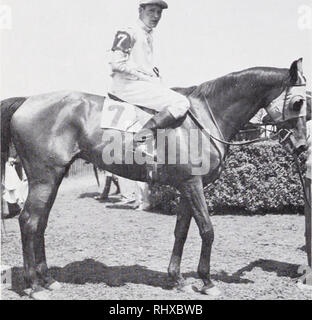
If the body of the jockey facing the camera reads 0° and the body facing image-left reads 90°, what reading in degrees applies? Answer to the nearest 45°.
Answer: approximately 270°

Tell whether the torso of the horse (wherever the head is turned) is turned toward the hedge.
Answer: no

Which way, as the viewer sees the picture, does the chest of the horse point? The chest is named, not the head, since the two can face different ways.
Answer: to the viewer's right
